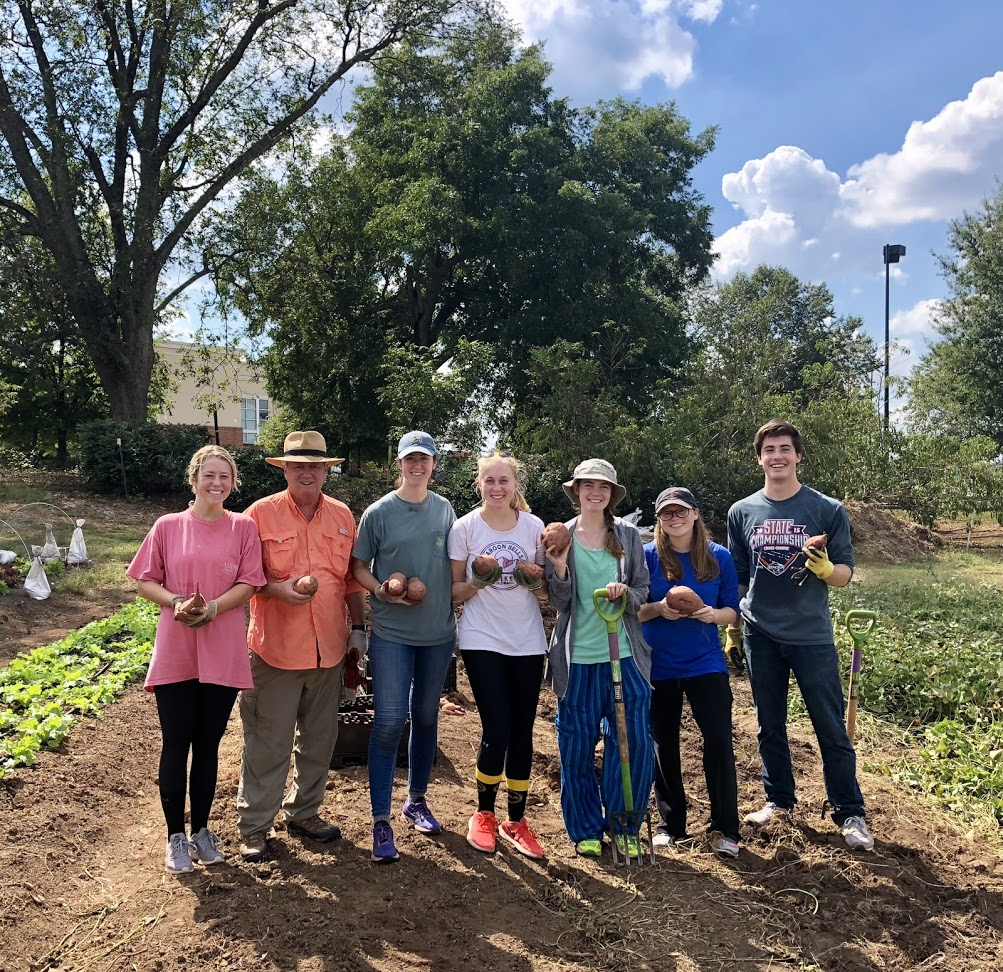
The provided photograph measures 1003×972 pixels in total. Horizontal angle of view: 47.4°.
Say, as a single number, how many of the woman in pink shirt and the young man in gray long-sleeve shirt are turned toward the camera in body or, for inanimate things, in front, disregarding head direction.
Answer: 2

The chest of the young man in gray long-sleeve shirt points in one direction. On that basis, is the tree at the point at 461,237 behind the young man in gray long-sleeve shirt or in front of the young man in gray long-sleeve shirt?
behind

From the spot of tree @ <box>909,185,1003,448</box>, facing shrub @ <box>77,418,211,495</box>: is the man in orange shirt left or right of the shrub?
left

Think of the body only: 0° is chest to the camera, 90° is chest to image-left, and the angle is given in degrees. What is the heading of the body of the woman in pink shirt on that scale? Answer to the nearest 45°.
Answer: approximately 0°

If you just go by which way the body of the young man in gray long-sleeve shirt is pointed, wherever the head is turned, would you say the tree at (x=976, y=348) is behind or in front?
behind
